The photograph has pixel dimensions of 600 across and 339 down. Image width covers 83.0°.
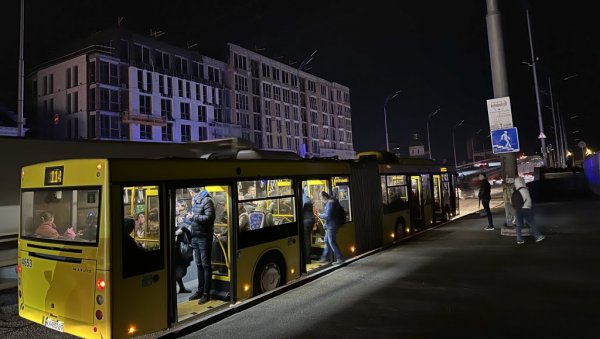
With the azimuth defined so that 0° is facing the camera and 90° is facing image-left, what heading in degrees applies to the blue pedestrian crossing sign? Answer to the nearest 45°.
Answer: approximately 0°

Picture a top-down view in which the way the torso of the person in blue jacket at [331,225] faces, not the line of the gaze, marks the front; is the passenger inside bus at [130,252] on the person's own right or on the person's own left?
on the person's own left

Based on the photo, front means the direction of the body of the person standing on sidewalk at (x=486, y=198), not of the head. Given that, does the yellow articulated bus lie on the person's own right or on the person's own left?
on the person's own left

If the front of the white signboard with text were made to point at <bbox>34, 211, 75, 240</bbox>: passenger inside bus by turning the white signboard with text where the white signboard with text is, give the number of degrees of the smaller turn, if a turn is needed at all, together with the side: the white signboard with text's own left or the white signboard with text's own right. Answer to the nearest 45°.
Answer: approximately 45° to the white signboard with text's own right
